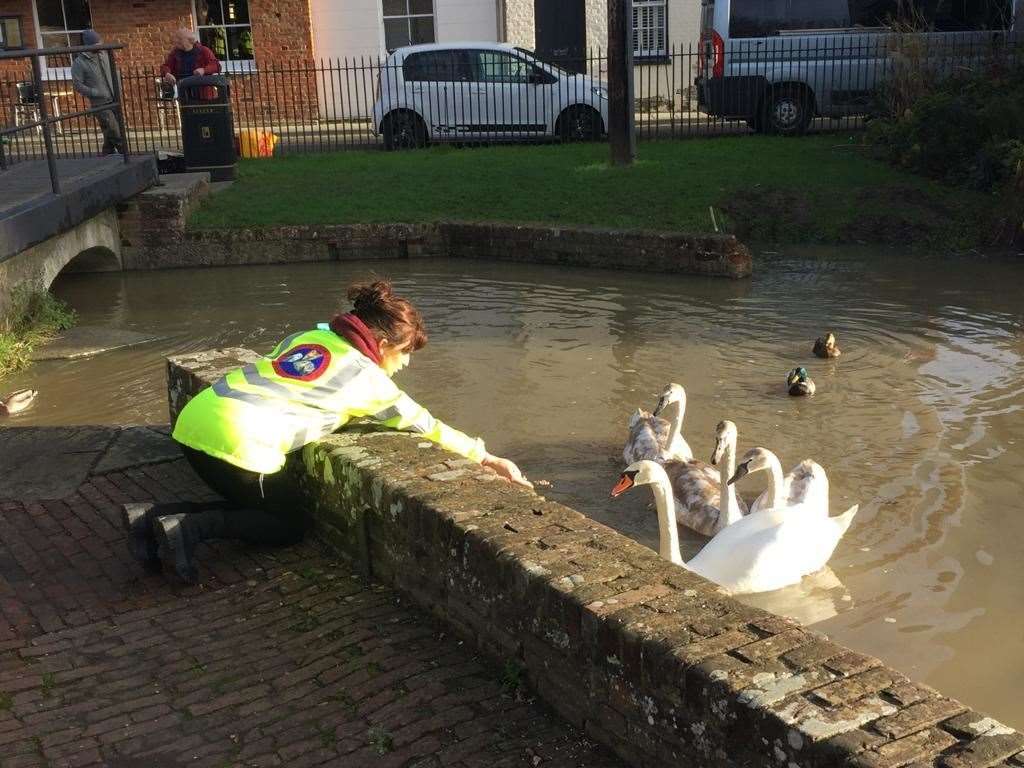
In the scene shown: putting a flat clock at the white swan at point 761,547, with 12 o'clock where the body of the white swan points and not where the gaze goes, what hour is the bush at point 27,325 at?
The bush is roughly at 1 o'clock from the white swan.

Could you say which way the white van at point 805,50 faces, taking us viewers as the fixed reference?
facing to the right of the viewer

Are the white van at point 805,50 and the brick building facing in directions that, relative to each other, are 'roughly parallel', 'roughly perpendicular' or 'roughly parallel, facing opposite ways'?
roughly perpendicular

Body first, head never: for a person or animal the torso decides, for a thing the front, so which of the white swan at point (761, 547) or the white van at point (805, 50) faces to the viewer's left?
the white swan

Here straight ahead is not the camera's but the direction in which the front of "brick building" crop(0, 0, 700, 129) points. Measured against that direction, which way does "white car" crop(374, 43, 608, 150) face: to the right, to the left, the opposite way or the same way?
to the left

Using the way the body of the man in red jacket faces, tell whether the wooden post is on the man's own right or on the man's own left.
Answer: on the man's own left

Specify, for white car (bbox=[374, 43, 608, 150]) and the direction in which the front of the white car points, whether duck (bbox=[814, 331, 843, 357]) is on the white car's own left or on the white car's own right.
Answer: on the white car's own right

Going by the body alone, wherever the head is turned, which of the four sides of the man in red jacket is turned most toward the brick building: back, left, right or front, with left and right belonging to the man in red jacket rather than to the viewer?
back

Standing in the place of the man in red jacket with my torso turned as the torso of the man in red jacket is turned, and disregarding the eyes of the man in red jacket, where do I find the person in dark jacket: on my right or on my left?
on my right

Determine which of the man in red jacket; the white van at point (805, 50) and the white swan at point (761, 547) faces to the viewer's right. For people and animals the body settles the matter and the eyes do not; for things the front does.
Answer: the white van

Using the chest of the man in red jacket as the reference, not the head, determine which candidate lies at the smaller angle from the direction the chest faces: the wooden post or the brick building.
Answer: the wooden post

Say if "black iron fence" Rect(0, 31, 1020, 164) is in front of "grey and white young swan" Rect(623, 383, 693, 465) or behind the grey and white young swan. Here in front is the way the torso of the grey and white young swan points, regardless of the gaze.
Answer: behind

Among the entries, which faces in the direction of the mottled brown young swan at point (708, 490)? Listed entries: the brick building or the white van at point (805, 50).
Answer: the brick building
